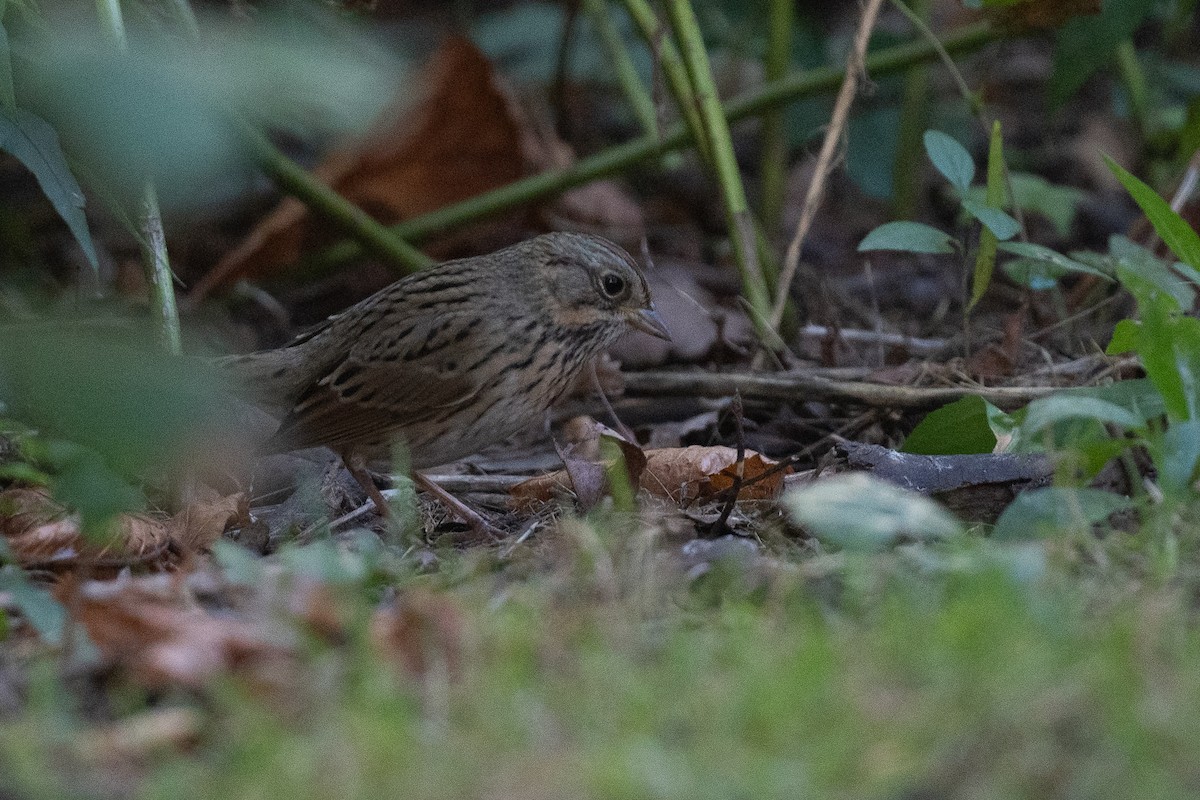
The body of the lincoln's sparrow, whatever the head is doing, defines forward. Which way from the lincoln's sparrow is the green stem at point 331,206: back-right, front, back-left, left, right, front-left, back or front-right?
left

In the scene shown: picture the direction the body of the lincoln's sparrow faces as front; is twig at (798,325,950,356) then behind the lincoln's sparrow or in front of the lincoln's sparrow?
in front

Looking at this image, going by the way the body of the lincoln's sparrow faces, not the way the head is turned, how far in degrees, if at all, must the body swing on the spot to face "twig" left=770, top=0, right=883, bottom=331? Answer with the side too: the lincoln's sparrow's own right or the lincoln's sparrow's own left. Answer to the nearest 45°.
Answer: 0° — it already faces it

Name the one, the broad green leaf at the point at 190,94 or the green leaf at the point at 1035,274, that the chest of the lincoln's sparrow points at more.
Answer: the green leaf

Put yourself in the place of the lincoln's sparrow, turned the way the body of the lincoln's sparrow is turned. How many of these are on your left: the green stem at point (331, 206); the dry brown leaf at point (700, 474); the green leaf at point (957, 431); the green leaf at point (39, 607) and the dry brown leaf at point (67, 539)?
1

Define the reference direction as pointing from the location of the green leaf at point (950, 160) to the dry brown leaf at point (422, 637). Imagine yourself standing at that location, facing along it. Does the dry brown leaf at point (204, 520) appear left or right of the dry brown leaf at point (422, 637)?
right

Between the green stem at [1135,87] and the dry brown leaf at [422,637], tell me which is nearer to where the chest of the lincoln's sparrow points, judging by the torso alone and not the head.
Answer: the green stem

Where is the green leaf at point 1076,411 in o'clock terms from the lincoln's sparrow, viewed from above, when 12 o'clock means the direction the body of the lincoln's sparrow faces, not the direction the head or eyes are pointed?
The green leaf is roughly at 12 o'clock from the lincoln's sparrow.

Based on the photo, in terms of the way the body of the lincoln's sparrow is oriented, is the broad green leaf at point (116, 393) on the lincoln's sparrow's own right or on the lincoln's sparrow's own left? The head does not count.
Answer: on the lincoln's sparrow's own right

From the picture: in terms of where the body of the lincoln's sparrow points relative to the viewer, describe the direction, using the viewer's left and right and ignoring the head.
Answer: facing to the right of the viewer

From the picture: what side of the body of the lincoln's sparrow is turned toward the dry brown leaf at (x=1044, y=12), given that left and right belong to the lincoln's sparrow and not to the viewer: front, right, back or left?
front

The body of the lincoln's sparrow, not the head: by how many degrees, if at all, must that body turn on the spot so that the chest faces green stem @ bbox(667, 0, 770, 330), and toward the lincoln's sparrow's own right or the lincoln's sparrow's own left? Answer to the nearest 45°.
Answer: approximately 45° to the lincoln's sparrow's own left

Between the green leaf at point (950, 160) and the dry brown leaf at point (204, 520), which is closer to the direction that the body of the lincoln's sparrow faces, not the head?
the green leaf

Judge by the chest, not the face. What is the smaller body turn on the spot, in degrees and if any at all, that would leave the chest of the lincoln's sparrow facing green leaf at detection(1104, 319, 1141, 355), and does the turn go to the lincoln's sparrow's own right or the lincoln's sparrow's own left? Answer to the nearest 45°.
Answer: approximately 45° to the lincoln's sparrow's own right

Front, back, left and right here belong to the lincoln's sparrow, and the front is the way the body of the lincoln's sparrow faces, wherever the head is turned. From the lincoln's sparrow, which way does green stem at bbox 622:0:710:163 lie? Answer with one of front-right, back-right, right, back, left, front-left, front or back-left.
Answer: front-left

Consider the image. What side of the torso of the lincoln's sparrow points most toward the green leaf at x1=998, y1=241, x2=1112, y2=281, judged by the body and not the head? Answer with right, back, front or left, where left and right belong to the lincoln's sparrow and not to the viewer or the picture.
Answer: front

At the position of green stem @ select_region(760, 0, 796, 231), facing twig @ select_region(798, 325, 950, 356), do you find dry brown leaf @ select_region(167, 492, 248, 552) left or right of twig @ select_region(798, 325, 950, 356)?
right
